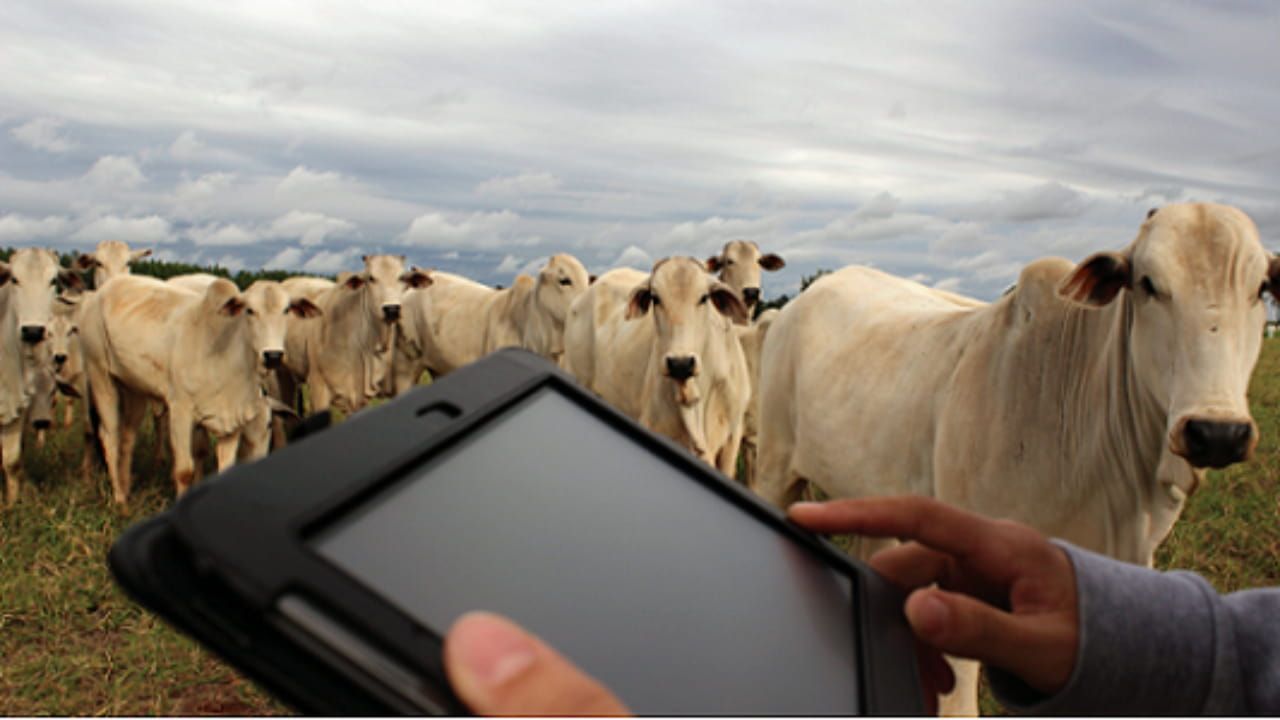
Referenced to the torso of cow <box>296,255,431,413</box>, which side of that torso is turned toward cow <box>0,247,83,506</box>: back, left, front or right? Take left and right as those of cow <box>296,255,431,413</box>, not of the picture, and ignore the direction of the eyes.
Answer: right

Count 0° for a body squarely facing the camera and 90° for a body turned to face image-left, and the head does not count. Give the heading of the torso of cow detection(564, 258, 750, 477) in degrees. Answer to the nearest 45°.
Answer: approximately 315°

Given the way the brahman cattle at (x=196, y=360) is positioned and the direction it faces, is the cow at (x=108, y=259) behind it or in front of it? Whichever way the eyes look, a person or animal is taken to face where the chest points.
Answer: behind

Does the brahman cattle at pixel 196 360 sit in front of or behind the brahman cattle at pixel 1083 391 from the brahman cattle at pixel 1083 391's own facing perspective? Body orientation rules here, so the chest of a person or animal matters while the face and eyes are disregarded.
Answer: behind

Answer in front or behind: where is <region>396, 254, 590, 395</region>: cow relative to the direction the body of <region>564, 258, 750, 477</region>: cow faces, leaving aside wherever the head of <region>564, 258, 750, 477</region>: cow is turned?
behind

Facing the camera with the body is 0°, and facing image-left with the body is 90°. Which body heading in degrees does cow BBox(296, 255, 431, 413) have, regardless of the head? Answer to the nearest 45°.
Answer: approximately 315°

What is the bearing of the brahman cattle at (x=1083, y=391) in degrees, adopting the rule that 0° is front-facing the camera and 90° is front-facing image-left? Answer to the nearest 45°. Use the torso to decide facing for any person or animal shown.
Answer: approximately 315°

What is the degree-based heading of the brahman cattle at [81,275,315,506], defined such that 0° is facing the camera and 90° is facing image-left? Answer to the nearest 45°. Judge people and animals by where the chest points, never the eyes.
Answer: approximately 315°

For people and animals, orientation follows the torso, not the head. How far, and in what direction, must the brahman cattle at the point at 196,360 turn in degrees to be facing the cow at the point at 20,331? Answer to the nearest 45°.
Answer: approximately 180°

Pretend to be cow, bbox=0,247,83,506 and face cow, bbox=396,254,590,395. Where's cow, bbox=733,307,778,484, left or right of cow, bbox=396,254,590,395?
right

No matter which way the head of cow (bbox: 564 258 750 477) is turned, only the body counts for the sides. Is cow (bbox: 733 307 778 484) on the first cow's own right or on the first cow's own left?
on the first cow's own left

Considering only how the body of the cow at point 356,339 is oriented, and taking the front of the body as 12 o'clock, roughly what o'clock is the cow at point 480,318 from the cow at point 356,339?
the cow at point 480,318 is roughly at 9 o'clock from the cow at point 356,339.
